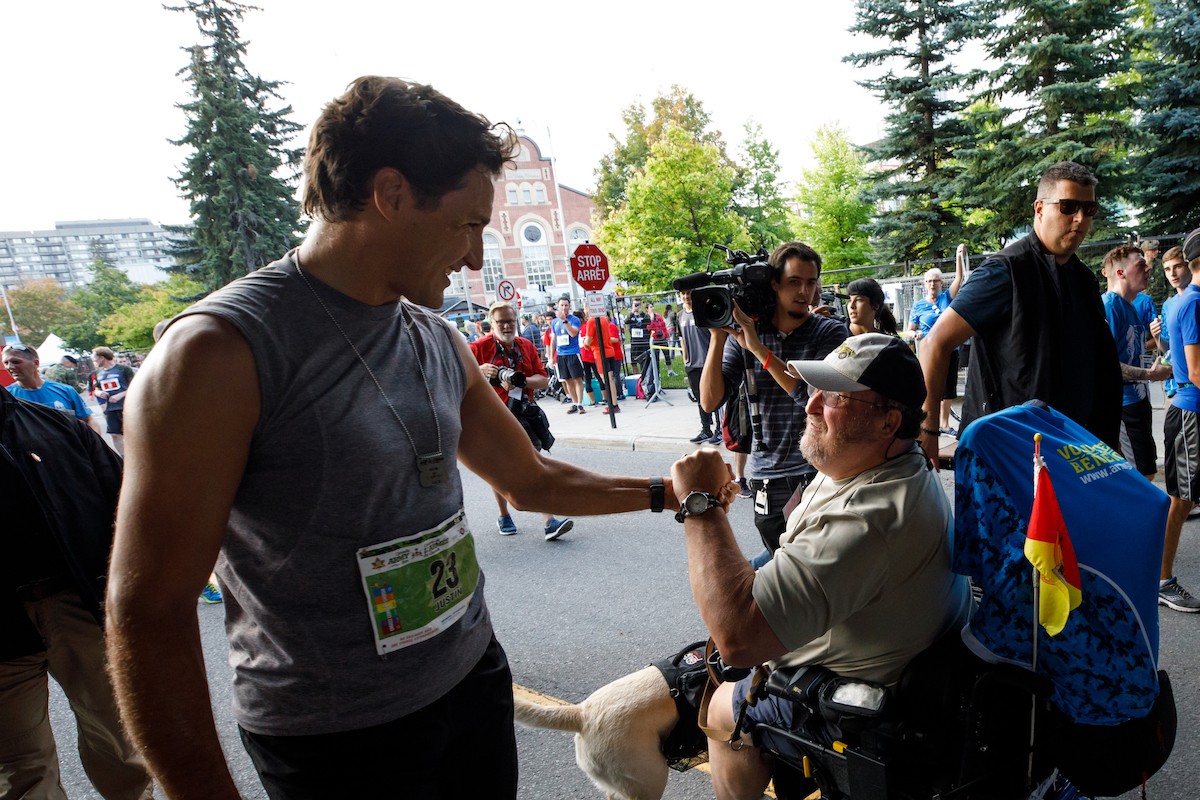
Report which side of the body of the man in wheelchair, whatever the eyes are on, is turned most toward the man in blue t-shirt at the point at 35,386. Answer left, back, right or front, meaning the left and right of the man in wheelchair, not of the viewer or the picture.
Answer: front

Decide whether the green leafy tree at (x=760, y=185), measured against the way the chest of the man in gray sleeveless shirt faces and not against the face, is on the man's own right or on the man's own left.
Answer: on the man's own left

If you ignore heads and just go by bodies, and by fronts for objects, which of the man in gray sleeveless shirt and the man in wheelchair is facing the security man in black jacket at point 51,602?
the man in wheelchair

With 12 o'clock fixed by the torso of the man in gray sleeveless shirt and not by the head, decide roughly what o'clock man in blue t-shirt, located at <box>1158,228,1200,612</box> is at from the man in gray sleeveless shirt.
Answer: The man in blue t-shirt is roughly at 10 o'clock from the man in gray sleeveless shirt.

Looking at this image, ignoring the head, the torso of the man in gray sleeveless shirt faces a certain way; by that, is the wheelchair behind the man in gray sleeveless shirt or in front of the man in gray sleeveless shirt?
in front

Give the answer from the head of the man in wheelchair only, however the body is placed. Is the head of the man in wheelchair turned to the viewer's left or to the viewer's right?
to the viewer's left

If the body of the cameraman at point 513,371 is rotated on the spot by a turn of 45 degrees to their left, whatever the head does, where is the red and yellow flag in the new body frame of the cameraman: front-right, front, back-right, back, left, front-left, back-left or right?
front-right

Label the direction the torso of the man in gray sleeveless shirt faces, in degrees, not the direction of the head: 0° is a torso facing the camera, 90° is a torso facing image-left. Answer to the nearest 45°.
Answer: approximately 315°

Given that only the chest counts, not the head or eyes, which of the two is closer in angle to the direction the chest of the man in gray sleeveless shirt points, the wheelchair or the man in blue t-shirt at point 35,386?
the wheelchair

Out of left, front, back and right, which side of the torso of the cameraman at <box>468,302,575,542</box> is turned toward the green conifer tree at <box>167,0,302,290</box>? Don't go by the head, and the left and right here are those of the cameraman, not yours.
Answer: back

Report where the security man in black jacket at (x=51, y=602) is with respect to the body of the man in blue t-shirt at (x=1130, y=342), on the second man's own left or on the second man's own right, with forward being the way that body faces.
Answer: on the second man's own right

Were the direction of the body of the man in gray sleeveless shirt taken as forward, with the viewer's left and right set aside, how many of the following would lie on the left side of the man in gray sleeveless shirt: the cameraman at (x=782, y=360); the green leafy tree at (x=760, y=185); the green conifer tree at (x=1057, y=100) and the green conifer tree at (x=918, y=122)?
4

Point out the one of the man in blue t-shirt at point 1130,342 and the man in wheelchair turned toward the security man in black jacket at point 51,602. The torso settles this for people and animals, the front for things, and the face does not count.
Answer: the man in wheelchair

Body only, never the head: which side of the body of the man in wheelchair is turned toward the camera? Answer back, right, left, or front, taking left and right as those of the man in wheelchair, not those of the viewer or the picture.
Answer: left

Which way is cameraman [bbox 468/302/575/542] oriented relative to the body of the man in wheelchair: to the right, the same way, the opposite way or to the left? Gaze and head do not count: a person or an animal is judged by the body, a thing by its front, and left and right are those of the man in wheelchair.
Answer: to the left

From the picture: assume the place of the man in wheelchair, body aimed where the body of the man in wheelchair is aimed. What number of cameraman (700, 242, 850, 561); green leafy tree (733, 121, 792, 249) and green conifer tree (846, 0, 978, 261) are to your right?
3
